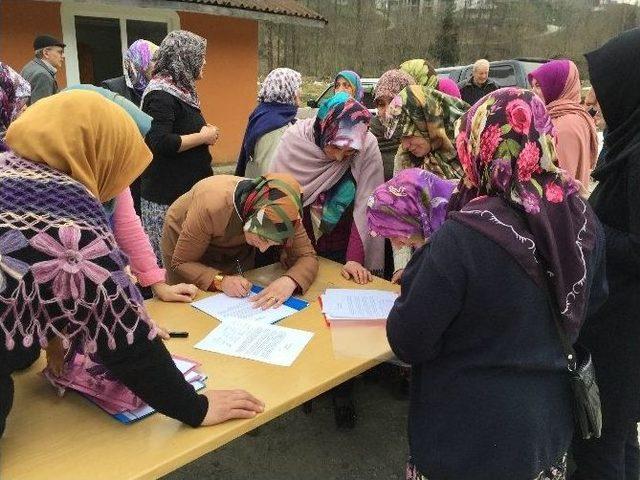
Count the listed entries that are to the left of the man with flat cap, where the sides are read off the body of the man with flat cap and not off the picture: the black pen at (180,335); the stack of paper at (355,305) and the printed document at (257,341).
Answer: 0

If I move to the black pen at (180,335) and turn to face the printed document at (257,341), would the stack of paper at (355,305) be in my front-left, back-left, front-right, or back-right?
front-left
